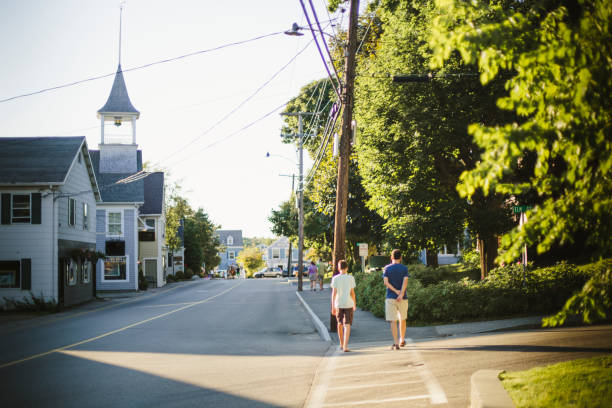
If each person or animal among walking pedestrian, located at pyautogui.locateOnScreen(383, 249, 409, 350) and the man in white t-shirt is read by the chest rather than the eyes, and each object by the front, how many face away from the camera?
2

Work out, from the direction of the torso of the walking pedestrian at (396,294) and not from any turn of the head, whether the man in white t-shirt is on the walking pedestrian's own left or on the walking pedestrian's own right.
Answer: on the walking pedestrian's own left

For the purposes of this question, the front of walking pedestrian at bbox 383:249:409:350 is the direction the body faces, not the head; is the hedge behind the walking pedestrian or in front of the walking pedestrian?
in front

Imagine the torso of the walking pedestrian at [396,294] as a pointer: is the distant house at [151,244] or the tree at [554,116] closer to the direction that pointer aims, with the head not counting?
the distant house

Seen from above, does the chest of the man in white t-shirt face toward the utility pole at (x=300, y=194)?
yes

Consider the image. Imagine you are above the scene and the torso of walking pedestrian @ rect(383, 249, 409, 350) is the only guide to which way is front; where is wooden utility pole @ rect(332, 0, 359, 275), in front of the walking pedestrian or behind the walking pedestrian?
in front

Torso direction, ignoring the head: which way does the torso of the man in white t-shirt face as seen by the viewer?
away from the camera

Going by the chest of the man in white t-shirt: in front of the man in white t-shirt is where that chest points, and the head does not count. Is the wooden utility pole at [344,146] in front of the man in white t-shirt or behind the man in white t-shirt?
in front

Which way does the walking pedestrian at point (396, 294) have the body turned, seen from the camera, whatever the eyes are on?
away from the camera
